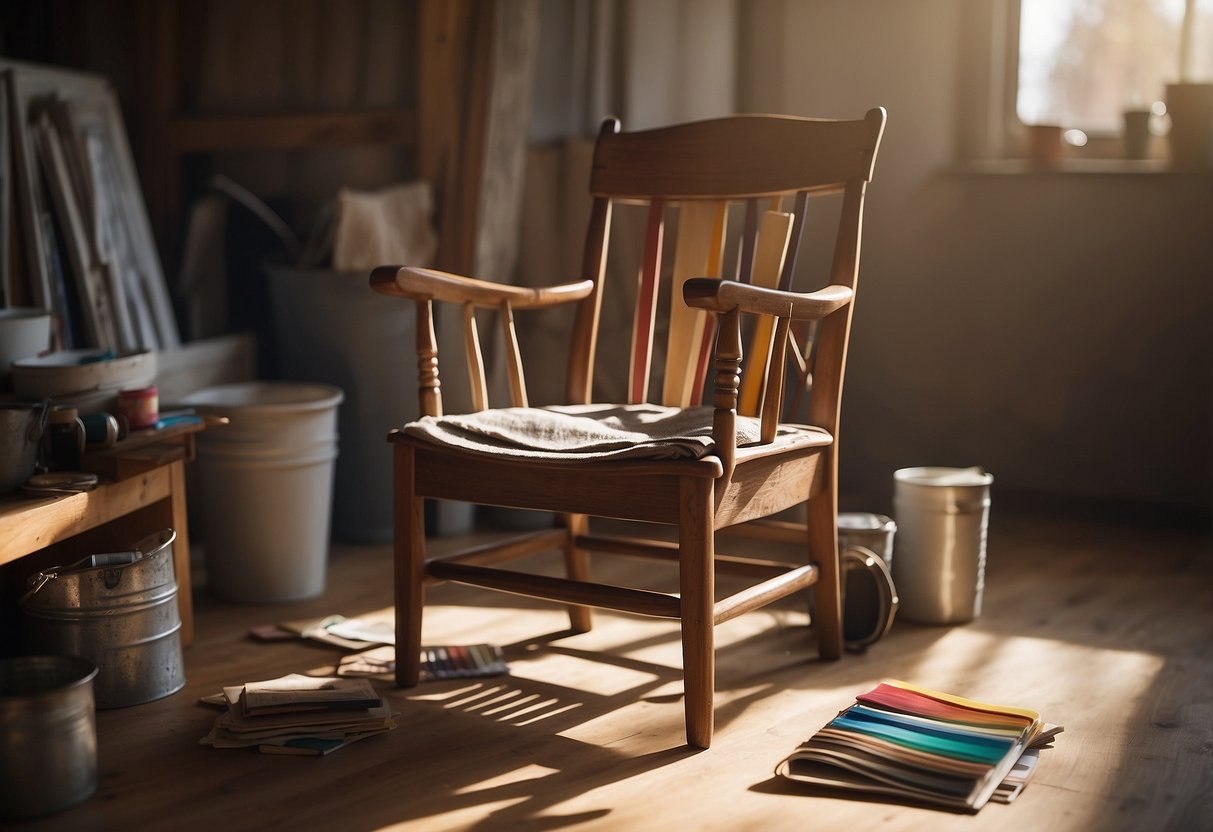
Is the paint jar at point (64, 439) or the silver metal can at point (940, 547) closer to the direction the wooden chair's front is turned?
the paint jar

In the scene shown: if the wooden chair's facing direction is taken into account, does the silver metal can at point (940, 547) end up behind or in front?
behind

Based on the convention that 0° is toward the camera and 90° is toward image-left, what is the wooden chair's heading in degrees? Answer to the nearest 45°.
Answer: approximately 45°

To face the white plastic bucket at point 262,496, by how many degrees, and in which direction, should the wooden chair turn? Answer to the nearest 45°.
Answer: approximately 90° to its right

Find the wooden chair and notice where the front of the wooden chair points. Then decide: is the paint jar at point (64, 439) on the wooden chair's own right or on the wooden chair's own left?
on the wooden chair's own right

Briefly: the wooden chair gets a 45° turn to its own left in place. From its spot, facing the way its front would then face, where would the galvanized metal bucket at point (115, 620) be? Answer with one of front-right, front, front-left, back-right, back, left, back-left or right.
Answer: right

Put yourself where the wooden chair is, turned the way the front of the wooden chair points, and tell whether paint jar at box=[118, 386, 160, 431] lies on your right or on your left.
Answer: on your right
